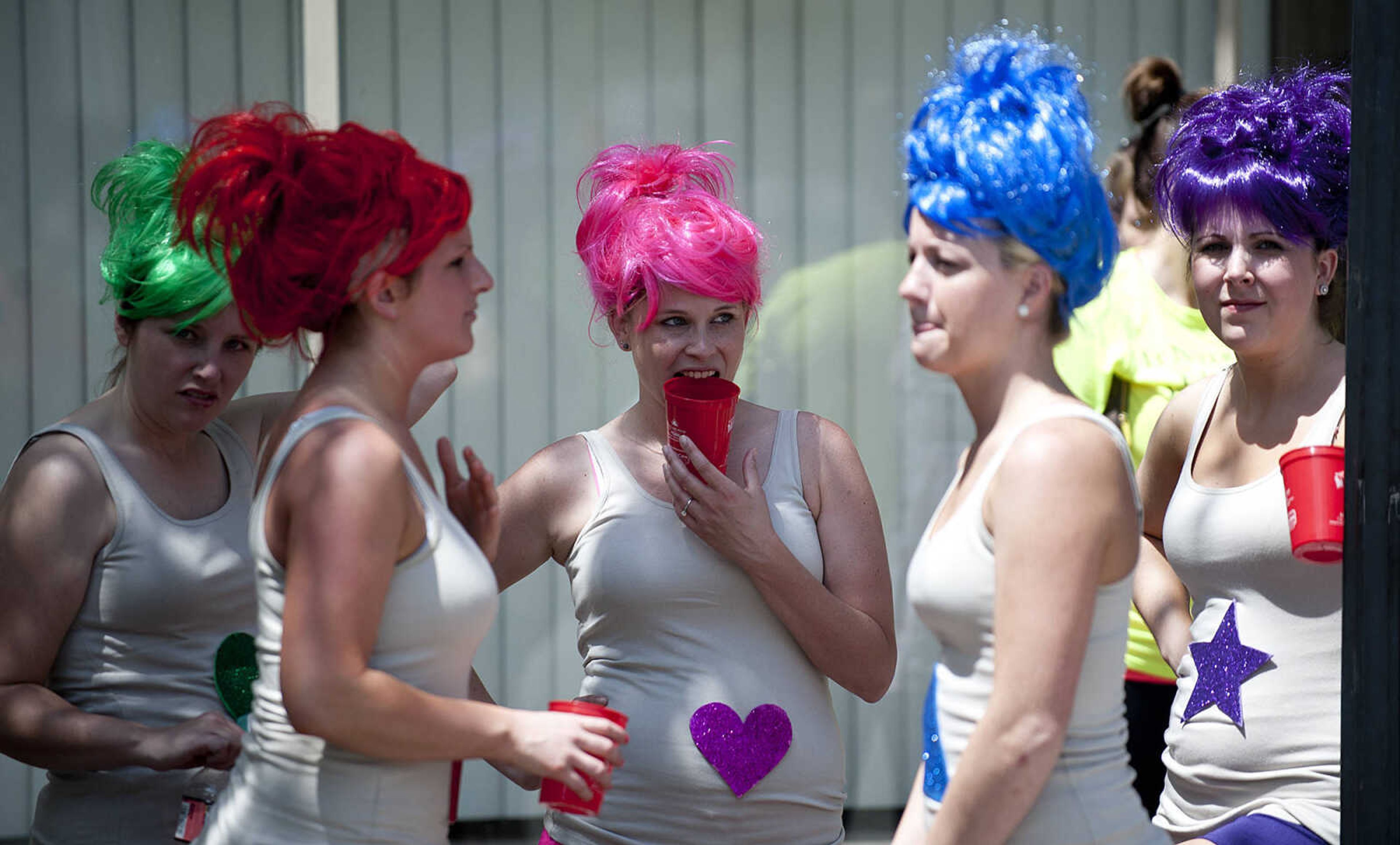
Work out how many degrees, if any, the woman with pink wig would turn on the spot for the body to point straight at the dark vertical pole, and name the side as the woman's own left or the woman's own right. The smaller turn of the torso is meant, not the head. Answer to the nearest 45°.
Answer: approximately 45° to the woman's own left

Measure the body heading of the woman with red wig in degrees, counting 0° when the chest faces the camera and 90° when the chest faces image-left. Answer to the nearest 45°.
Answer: approximately 270°

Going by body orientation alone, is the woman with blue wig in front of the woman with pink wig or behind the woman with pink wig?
in front

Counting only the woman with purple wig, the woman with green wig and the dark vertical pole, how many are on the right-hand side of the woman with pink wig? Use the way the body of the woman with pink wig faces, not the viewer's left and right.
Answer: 1

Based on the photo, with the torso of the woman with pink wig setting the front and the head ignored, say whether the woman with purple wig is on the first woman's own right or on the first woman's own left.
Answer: on the first woman's own left

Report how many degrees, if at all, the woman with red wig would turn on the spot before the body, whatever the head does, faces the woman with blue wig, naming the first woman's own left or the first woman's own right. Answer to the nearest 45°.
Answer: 0° — they already face them

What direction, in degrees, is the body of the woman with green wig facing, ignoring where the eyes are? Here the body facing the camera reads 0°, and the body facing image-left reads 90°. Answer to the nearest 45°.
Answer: approximately 315°

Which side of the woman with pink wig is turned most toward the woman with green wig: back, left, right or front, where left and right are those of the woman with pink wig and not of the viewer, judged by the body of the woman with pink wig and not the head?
right

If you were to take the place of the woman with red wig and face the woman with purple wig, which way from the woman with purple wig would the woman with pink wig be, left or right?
left

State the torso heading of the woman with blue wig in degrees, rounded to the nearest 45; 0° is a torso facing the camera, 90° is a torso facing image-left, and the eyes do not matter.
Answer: approximately 90°

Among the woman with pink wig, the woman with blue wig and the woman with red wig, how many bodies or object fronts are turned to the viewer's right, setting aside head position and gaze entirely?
1

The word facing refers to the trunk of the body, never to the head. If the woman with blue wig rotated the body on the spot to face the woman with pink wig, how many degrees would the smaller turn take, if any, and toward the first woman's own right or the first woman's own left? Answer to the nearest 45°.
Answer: approximately 45° to the first woman's own right

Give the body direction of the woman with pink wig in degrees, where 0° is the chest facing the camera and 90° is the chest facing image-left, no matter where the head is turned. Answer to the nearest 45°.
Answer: approximately 0°
